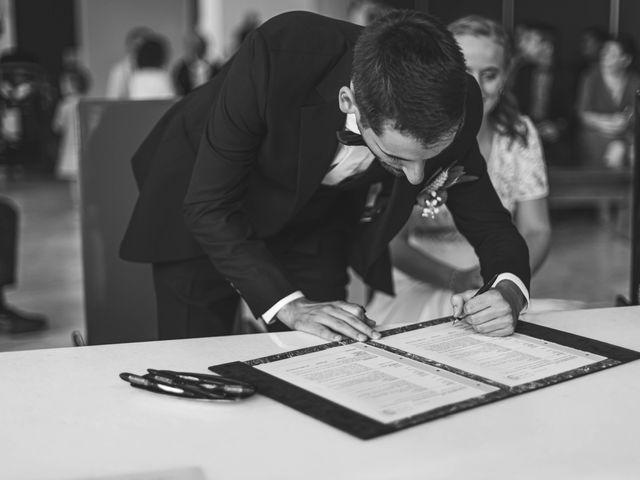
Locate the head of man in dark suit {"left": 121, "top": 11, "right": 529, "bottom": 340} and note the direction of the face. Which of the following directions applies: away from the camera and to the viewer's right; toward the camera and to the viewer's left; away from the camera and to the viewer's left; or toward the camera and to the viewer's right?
toward the camera and to the viewer's right

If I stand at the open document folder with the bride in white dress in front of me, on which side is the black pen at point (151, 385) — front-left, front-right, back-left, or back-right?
back-left

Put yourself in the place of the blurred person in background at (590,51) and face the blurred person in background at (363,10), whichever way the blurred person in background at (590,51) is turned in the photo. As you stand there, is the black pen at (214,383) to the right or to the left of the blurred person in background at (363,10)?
left
